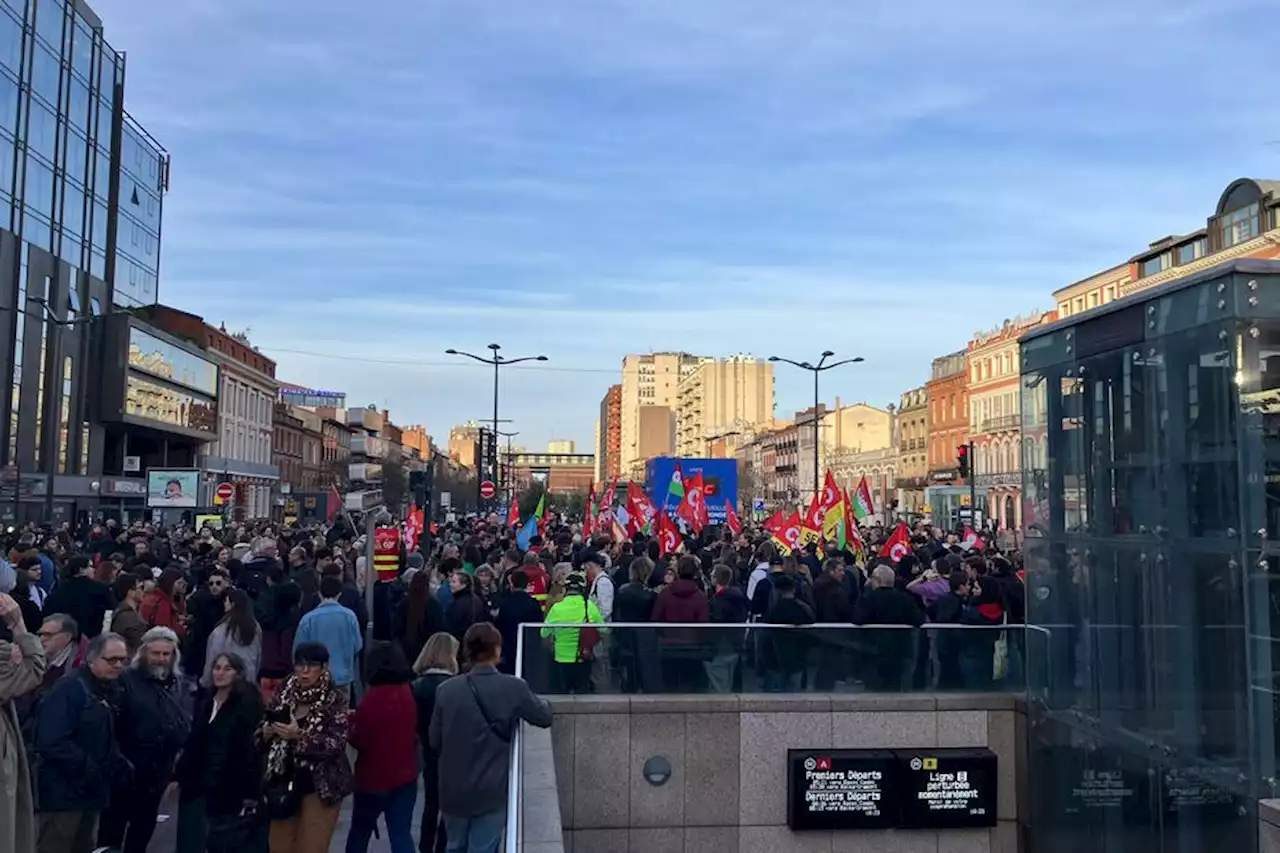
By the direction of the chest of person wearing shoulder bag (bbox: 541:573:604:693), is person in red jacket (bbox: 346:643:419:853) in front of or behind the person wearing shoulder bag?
behind

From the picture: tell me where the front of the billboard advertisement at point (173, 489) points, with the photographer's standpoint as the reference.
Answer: facing the viewer

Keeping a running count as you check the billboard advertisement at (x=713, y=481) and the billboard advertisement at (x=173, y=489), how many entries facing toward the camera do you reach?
2

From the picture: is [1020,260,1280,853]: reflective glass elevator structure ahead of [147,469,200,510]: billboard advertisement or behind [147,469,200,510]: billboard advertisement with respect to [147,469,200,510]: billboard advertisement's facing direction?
ahead

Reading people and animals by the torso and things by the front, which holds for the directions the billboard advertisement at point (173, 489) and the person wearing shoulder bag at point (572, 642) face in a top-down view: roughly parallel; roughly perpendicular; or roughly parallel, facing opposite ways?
roughly parallel, facing opposite ways

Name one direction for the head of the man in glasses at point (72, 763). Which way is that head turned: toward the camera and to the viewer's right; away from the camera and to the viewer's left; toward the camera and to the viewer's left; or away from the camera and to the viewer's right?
toward the camera and to the viewer's right

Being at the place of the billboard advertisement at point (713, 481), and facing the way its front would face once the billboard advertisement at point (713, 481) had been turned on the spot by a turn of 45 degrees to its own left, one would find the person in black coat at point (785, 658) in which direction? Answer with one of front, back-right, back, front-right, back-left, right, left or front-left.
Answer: front-right

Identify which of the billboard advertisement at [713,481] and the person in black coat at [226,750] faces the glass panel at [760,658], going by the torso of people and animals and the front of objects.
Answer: the billboard advertisement

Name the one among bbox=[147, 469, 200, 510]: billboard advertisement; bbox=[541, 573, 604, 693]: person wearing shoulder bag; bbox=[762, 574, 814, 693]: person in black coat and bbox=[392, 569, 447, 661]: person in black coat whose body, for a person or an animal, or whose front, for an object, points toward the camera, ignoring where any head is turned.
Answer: the billboard advertisement

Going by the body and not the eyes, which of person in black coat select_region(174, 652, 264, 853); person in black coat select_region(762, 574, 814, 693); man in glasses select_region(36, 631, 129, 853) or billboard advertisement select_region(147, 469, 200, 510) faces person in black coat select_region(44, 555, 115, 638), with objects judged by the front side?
the billboard advertisement

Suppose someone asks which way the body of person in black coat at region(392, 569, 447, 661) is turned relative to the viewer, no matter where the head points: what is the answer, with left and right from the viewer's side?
facing away from the viewer

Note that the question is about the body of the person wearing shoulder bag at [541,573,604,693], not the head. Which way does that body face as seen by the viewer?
away from the camera

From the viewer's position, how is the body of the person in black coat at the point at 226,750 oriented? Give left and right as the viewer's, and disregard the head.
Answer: facing the viewer and to the left of the viewer

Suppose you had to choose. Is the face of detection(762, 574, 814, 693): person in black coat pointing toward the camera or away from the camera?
away from the camera

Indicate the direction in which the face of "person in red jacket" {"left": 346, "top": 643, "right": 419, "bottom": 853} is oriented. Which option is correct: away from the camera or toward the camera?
away from the camera

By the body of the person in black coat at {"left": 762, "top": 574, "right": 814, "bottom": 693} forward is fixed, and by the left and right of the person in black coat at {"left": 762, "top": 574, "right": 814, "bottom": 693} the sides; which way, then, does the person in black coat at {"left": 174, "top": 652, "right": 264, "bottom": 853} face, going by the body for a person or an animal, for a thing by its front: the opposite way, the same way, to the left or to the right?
the opposite way

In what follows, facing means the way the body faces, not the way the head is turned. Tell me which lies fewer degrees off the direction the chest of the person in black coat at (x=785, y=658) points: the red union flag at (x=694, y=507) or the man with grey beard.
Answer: the red union flag

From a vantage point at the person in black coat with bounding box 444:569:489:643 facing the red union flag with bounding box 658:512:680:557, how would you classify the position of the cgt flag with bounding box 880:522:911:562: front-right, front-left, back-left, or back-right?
front-right

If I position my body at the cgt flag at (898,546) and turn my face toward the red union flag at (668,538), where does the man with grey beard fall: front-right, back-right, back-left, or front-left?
front-left

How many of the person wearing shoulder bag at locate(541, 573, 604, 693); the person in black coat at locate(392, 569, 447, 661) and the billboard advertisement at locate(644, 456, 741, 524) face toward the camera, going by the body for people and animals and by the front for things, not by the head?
1

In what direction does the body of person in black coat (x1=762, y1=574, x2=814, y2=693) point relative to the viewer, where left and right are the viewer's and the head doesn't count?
facing away from the viewer
